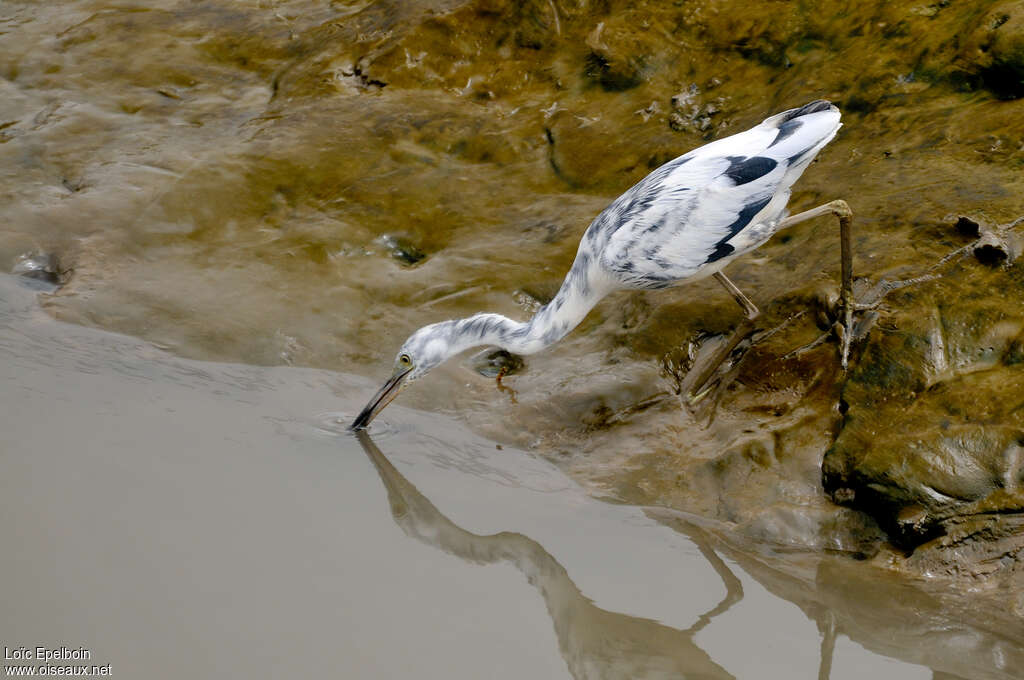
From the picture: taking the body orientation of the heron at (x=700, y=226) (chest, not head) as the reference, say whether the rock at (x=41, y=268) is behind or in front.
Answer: in front

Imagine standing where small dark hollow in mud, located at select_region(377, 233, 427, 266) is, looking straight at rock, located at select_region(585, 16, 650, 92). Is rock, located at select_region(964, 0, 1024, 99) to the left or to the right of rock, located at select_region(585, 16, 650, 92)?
right

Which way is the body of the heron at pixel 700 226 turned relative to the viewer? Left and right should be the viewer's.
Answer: facing to the left of the viewer

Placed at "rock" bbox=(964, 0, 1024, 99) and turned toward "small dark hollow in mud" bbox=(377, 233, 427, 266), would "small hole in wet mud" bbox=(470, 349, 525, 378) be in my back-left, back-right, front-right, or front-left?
front-left

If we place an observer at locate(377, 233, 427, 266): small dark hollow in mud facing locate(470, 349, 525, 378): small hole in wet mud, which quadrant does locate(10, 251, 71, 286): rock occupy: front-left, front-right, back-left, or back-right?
back-right

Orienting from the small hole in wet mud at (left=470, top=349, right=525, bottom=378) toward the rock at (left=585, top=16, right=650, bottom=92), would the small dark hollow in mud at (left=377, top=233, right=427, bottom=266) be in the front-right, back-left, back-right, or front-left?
front-left

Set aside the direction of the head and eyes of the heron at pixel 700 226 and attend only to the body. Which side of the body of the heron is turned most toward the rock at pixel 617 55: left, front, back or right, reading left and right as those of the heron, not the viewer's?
right

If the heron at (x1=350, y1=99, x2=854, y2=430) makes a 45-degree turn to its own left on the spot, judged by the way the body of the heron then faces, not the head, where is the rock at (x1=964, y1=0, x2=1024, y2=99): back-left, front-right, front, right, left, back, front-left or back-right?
back
